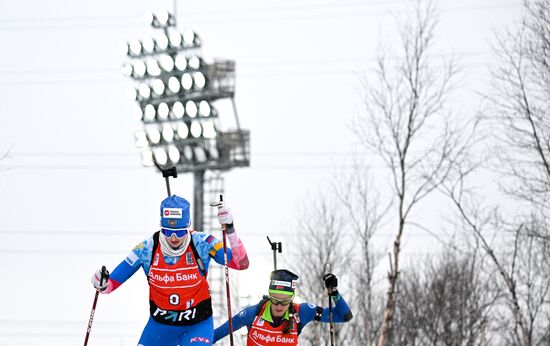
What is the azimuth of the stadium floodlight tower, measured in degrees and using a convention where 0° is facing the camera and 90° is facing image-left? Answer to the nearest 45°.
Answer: approximately 45°

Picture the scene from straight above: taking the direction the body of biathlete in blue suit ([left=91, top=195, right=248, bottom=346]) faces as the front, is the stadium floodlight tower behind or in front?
behind

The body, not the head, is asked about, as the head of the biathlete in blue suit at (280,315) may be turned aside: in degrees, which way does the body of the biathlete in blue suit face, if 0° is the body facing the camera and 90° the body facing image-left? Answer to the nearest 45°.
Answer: approximately 0°

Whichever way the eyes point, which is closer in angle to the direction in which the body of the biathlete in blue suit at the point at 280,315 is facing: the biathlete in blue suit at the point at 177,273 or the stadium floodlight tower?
the biathlete in blue suit

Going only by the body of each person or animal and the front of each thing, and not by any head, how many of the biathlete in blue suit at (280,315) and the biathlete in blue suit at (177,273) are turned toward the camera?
2

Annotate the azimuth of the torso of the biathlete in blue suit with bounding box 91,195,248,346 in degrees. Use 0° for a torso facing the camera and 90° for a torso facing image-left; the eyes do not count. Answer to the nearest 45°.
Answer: approximately 0°
